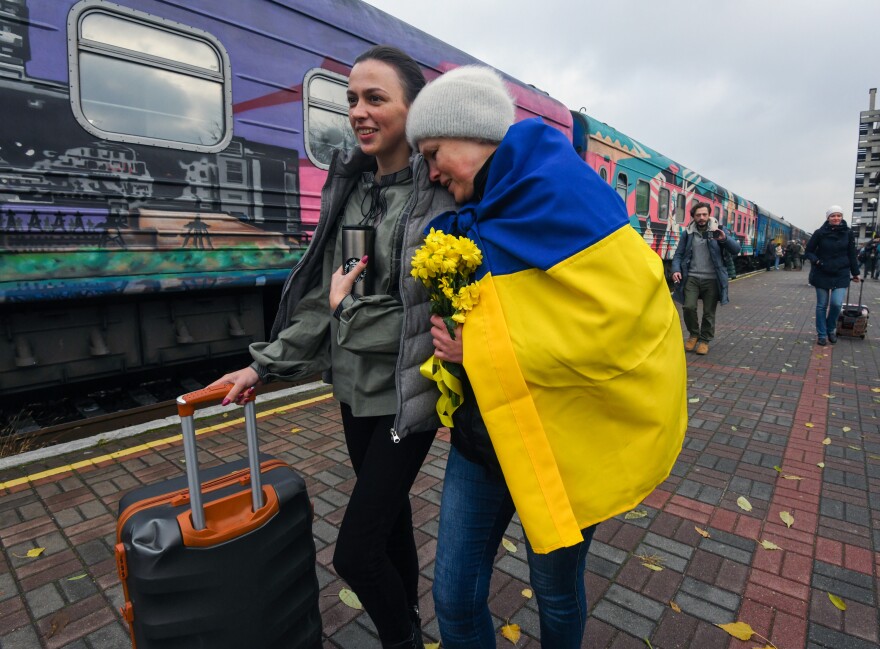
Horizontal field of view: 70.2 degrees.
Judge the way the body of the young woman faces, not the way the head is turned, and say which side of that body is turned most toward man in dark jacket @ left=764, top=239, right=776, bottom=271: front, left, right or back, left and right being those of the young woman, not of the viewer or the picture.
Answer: back

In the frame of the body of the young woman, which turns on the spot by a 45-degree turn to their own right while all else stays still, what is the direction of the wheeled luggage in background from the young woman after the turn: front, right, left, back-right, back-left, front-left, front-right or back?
back-right

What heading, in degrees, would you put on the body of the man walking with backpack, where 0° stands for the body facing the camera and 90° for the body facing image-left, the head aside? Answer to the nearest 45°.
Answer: approximately 0°

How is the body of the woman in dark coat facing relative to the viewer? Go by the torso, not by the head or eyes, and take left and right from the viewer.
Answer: facing the viewer

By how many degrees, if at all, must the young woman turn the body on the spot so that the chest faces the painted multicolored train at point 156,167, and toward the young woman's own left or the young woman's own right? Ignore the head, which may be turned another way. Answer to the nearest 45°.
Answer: approximately 90° to the young woman's own right

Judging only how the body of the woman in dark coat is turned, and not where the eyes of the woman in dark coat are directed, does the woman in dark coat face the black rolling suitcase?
yes

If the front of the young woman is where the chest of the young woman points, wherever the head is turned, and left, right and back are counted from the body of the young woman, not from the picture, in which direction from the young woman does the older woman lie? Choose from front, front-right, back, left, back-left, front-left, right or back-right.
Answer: left

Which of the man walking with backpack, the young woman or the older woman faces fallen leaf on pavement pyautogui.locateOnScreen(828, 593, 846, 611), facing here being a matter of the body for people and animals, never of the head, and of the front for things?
the man walking with backpack

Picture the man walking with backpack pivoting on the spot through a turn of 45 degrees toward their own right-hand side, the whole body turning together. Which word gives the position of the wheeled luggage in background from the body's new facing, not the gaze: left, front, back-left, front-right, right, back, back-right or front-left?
back

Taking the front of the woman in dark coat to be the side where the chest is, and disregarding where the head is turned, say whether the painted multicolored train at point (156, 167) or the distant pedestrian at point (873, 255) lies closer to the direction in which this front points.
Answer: the painted multicolored train

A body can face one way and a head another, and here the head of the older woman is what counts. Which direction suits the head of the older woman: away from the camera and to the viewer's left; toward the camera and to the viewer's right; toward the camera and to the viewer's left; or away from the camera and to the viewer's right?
toward the camera and to the viewer's left
